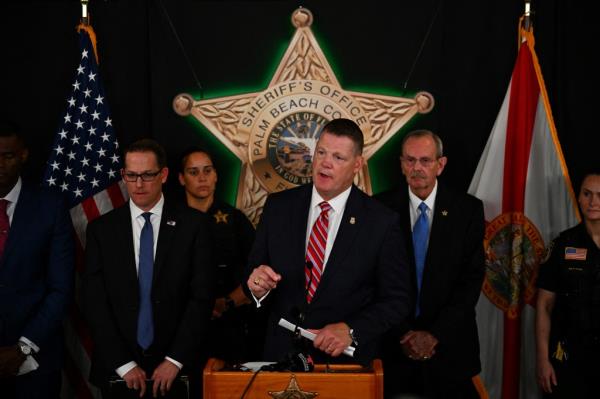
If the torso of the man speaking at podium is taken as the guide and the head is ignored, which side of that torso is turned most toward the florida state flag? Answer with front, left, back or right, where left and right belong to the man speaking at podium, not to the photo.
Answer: back

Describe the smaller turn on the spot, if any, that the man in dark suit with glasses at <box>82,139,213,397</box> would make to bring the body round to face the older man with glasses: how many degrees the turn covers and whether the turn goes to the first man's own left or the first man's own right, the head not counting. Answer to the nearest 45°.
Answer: approximately 90° to the first man's own left

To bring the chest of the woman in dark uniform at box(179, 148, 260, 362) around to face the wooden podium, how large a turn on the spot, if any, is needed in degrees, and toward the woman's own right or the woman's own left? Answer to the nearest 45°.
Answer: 0° — they already face it

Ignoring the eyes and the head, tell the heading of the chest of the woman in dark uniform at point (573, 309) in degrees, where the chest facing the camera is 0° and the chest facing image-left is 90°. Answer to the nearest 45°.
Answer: approximately 0°

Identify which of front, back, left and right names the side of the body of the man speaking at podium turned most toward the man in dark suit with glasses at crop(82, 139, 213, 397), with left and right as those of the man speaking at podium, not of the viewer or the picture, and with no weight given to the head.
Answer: right

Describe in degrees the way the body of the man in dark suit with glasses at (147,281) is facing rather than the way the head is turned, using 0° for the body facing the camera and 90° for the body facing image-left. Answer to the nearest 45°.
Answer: approximately 0°
